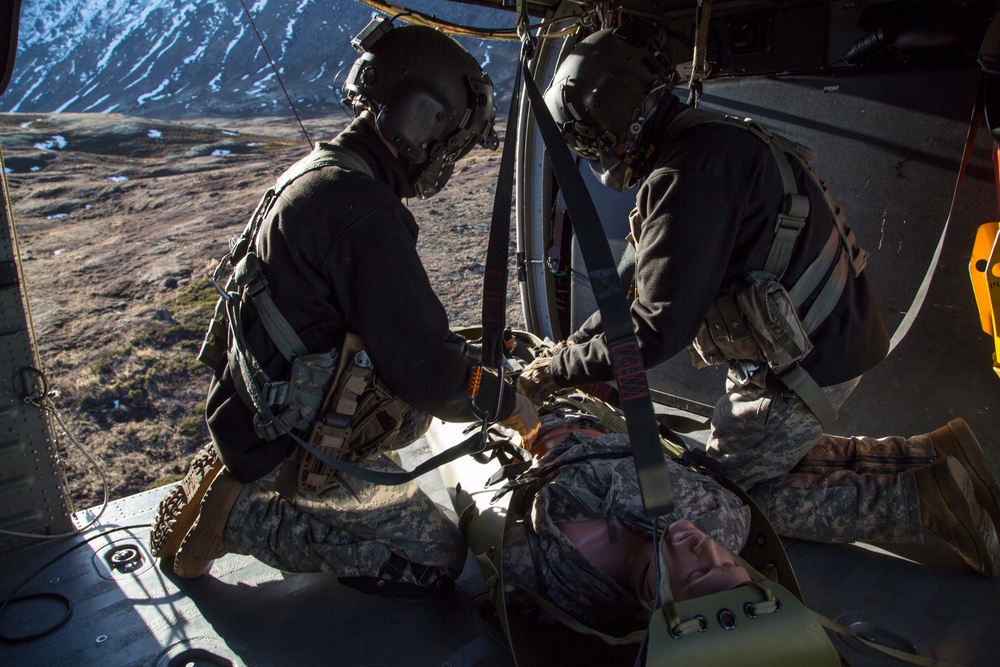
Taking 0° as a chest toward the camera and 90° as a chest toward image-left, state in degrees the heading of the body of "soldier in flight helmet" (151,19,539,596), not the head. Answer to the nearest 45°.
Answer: approximately 270°

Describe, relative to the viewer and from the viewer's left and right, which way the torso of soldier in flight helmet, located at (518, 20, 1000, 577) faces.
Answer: facing to the left of the viewer

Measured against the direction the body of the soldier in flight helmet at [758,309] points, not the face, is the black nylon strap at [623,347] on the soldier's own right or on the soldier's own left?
on the soldier's own left

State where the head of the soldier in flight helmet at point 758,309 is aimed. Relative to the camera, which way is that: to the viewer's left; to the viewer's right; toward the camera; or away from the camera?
to the viewer's left

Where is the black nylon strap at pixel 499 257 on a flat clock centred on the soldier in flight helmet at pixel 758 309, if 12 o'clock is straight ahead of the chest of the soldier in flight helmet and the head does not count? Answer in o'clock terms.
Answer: The black nylon strap is roughly at 11 o'clock from the soldier in flight helmet.

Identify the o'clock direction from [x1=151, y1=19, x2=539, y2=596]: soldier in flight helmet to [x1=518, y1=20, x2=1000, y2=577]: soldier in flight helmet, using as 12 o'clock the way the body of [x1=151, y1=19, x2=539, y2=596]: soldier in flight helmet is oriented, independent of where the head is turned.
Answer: [x1=518, y1=20, x2=1000, y2=577]: soldier in flight helmet is roughly at 12 o'clock from [x1=151, y1=19, x2=539, y2=596]: soldier in flight helmet.

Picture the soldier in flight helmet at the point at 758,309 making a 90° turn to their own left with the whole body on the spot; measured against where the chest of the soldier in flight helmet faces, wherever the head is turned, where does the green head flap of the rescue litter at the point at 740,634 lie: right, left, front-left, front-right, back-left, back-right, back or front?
front

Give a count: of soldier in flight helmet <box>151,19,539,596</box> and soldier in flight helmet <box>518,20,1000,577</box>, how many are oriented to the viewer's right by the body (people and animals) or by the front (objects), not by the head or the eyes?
1
